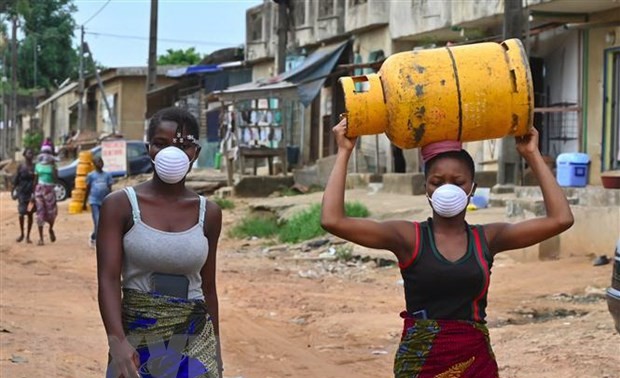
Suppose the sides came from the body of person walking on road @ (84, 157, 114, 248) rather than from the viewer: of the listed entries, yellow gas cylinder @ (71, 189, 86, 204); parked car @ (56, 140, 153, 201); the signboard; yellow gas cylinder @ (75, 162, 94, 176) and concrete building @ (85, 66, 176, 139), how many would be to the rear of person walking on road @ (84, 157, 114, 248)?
5

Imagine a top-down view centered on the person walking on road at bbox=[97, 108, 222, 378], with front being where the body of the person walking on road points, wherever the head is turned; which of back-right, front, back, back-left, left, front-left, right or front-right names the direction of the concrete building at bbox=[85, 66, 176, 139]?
back

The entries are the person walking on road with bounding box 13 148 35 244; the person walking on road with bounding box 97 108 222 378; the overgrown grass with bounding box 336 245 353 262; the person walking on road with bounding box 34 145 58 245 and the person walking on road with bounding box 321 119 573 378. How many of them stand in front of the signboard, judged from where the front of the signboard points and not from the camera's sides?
5

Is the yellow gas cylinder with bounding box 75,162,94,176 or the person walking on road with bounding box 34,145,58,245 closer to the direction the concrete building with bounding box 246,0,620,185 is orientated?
the person walking on road

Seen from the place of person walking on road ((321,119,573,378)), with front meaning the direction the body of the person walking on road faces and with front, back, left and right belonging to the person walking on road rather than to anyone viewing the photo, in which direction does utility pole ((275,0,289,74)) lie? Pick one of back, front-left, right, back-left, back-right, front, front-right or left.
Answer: back

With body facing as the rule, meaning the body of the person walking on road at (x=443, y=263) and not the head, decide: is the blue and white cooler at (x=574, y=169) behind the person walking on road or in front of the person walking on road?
behind

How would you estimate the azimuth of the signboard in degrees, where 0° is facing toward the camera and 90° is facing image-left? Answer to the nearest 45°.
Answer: approximately 0°

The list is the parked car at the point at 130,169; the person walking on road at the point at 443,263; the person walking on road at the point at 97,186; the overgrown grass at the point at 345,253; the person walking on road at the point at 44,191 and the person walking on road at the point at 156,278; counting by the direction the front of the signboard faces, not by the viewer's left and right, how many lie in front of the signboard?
5

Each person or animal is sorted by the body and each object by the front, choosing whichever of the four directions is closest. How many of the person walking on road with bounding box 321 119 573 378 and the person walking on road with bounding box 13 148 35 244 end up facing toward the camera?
2

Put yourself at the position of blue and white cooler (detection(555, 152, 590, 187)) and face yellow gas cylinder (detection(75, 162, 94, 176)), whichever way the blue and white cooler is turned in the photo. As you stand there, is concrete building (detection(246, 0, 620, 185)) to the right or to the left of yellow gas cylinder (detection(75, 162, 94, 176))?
right
